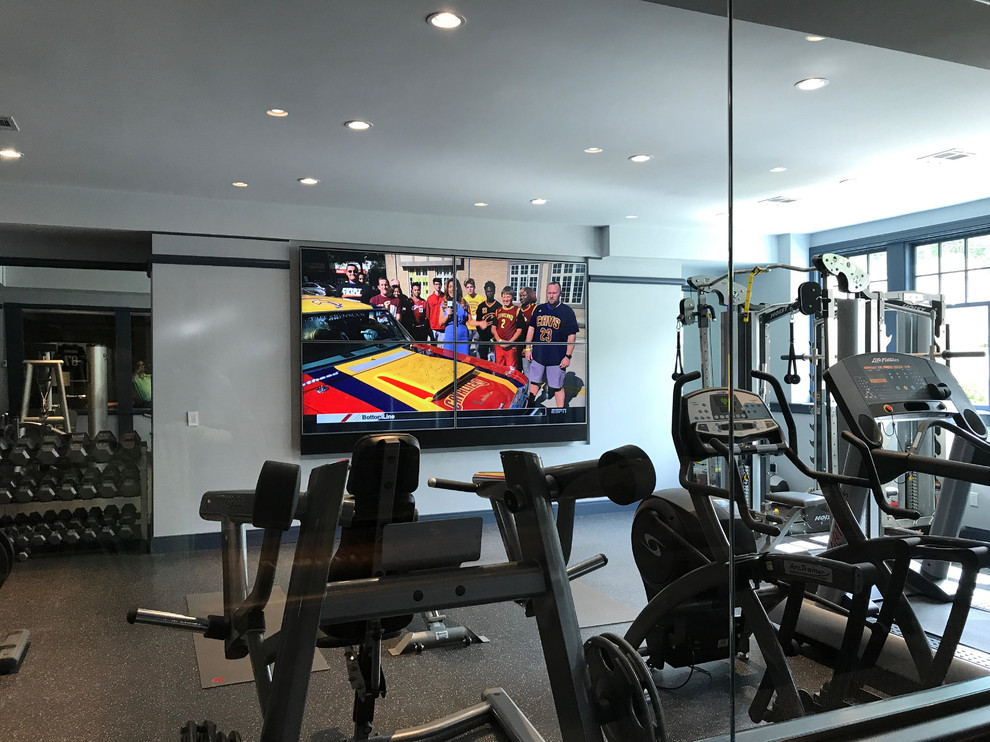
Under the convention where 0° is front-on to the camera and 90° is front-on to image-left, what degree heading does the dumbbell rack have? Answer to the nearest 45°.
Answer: approximately 0°

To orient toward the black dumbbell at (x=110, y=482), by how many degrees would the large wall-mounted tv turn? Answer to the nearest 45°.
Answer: approximately 135° to its right

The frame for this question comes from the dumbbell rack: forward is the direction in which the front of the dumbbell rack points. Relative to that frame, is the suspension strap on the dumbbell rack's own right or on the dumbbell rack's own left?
on the dumbbell rack's own left

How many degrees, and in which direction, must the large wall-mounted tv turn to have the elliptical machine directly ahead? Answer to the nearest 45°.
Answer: approximately 45° to its left

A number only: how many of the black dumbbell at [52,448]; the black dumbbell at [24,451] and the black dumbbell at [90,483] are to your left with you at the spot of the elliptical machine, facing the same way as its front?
3

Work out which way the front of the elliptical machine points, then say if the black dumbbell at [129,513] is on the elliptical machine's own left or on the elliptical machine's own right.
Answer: on the elliptical machine's own left

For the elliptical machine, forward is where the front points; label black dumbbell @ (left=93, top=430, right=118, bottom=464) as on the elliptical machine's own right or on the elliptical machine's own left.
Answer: on the elliptical machine's own left

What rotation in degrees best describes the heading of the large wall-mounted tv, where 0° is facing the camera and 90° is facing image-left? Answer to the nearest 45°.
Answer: approximately 315°
